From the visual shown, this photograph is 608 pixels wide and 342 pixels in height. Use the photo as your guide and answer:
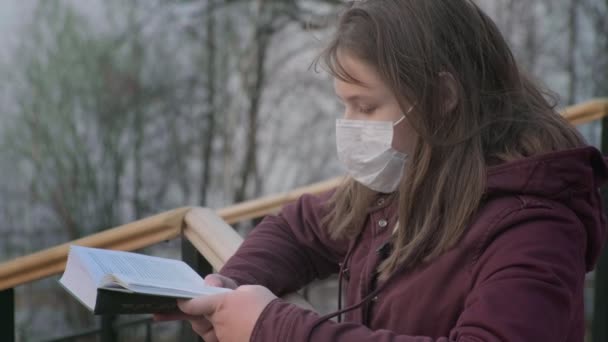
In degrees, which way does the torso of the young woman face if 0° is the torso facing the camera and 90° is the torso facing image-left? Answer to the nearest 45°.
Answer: approximately 45°

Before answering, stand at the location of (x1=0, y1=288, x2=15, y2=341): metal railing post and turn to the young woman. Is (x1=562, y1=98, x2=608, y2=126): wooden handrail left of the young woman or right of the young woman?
left

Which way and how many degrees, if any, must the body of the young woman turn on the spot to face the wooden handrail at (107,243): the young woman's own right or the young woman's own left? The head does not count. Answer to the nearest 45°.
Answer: approximately 45° to the young woman's own right

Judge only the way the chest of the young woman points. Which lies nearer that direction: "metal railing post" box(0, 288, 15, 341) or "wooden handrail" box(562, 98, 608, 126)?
the metal railing post

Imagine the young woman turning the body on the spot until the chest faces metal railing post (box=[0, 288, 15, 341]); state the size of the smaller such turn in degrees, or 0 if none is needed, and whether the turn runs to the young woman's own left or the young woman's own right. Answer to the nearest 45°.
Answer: approximately 45° to the young woman's own right

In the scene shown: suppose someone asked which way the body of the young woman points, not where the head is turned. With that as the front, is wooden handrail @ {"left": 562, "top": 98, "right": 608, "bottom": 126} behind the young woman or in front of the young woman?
behind
